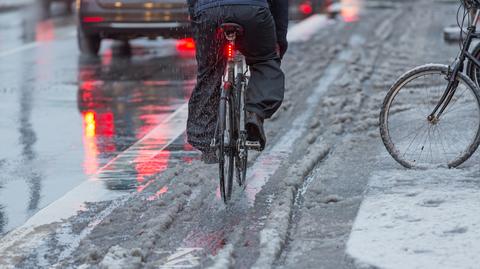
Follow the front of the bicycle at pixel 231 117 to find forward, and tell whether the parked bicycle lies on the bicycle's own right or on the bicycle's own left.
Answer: on the bicycle's own right

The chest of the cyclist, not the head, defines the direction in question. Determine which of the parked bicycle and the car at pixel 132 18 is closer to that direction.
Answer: the car

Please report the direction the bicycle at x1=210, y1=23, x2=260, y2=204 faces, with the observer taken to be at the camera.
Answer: facing away from the viewer

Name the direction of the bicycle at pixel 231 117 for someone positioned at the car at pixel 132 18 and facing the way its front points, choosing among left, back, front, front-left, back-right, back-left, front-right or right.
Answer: back

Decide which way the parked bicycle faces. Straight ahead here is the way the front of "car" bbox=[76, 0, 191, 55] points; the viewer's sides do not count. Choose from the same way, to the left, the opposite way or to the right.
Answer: to the left

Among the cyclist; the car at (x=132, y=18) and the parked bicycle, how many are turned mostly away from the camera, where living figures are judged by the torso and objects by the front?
2

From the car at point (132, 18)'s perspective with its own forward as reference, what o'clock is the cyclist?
The cyclist is roughly at 6 o'clock from the car.

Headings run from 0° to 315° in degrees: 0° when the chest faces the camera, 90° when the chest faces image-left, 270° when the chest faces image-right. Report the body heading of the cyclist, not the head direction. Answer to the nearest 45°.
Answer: approximately 180°

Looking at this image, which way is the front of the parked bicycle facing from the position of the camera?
facing to the left of the viewer

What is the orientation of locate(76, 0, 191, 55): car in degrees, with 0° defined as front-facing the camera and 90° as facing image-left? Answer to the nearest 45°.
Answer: approximately 180°

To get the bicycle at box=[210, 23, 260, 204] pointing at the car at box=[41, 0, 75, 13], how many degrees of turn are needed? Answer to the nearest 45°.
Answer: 0° — it already faces it

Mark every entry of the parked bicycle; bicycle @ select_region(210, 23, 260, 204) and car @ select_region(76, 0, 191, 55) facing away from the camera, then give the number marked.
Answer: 2
